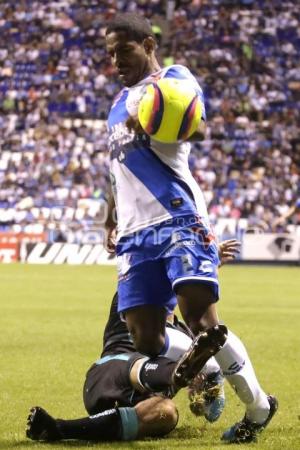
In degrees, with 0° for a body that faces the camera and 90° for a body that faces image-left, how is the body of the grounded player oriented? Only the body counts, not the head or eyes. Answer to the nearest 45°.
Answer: approximately 270°

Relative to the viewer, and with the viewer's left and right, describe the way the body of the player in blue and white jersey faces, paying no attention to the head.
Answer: facing the viewer and to the left of the viewer

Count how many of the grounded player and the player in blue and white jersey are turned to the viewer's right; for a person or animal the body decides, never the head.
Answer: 1

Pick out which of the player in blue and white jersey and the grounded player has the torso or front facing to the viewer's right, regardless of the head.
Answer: the grounded player

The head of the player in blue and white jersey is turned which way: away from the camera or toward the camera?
toward the camera
